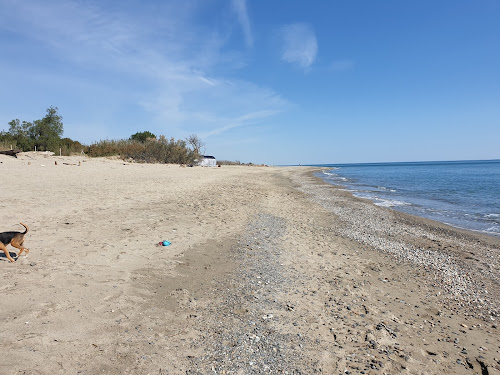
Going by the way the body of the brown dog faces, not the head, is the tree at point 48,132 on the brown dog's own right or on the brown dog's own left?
on the brown dog's own right

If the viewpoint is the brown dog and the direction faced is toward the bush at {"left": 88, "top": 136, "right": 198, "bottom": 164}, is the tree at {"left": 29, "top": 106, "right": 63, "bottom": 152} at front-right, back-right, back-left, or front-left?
front-left

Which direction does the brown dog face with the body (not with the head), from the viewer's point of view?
to the viewer's left

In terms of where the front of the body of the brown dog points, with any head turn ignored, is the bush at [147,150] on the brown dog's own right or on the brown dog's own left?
on the brown dog's own right
